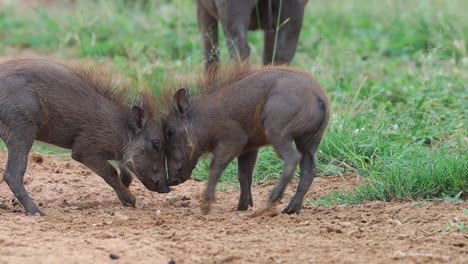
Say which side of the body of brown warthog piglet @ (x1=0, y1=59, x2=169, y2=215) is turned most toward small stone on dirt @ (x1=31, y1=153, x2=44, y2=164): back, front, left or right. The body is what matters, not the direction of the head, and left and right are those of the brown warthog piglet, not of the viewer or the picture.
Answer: left

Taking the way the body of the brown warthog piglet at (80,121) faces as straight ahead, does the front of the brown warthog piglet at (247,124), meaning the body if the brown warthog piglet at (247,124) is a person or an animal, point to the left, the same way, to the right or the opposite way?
the opposite way

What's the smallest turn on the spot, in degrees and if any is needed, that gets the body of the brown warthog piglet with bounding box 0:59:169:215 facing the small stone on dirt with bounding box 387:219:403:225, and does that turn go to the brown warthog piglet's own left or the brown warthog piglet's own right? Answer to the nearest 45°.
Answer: approximately 45° to the brown warthog piglet's own right

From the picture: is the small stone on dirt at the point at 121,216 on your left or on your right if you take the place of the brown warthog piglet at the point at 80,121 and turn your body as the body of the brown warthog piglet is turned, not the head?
on your right

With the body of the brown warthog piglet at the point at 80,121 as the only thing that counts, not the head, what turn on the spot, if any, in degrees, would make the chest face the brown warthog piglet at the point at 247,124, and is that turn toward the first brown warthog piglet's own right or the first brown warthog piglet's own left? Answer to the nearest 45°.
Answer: approximately 45° to the first brown warthog piglet's own right

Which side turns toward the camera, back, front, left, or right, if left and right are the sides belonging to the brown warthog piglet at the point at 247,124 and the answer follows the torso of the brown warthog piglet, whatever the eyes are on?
left

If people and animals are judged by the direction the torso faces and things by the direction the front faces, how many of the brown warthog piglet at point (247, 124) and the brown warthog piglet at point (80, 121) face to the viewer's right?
1

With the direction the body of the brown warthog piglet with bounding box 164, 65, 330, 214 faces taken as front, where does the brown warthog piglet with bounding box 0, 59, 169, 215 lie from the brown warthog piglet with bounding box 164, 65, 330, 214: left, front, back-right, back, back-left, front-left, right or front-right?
front

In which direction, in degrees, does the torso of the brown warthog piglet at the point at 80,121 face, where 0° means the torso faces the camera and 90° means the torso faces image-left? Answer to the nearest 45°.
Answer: approximately 270°

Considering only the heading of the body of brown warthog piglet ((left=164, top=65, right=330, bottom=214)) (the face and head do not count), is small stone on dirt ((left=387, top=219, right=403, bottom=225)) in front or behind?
behind

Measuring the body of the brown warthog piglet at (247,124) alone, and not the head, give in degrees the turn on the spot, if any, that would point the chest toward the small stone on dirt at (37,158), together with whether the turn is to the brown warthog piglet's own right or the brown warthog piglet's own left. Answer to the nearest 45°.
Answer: approximately 45° to the brown warthog piglet's own right

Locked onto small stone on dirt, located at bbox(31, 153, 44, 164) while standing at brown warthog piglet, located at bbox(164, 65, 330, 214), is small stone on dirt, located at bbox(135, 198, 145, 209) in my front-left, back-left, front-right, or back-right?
front-left
